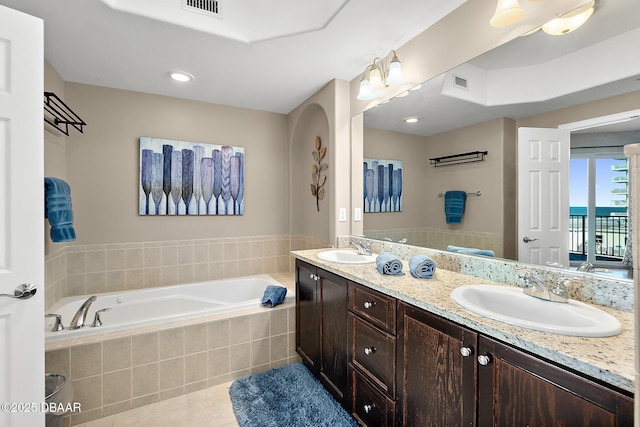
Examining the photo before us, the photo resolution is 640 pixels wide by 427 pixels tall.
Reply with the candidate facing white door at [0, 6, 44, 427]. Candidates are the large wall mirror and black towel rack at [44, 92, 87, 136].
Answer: the large wall mirror

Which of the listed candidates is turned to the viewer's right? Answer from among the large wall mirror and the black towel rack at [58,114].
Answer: the black towel rack

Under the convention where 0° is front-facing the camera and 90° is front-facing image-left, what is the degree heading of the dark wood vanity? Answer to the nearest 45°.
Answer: approximately 45°

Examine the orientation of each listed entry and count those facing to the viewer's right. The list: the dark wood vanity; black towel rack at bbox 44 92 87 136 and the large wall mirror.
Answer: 1

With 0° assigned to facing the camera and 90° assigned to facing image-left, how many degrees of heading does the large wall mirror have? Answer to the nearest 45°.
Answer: approximately 45°

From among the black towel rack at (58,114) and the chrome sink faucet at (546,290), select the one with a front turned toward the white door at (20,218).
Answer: the chrome sink faucet

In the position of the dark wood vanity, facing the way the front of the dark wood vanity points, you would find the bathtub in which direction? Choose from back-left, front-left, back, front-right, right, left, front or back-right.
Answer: front-right

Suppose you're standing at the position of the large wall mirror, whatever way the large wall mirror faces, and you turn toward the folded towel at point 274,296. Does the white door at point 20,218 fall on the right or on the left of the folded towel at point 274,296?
left

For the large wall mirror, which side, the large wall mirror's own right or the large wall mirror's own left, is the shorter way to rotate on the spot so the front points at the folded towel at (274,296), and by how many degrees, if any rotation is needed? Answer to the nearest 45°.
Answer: approximately 45° to the large wall mirror's own right

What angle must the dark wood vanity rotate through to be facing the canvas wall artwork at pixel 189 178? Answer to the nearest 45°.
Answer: approximately 45° to its right

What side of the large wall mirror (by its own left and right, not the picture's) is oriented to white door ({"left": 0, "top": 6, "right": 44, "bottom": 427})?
front

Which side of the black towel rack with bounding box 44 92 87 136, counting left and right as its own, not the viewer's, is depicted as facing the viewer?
right

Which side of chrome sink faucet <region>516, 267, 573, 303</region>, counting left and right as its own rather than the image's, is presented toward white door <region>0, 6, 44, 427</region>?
front

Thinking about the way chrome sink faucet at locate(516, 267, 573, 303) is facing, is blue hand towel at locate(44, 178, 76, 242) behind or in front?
in front
